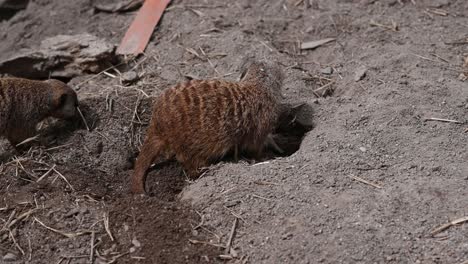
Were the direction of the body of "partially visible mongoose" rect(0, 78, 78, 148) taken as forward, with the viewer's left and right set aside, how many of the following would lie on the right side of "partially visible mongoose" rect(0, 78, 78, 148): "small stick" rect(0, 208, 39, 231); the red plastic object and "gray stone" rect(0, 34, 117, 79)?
1

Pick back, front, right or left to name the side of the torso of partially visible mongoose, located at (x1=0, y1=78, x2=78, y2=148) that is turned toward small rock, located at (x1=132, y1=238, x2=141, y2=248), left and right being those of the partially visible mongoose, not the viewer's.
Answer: right

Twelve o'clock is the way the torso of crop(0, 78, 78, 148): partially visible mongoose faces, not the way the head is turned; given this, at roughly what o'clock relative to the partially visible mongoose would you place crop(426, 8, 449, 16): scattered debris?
The scattered debris is roughly at 12 o'clock from the partially visible mongoose.

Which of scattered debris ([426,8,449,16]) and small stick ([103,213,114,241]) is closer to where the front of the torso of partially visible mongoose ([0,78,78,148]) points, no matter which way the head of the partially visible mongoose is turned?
the scattered debris

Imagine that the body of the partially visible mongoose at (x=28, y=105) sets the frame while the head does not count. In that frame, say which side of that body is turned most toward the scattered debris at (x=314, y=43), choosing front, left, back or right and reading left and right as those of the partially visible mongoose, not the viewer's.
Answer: front

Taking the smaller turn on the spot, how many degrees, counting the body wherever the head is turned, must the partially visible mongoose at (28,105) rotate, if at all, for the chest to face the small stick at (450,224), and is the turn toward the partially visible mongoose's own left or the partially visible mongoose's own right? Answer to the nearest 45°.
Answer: approximately 45° to the partially visible mongoose's own right

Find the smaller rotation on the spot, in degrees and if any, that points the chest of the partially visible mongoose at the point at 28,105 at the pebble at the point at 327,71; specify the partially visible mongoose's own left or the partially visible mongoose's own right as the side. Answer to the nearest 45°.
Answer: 0° — it already faces it

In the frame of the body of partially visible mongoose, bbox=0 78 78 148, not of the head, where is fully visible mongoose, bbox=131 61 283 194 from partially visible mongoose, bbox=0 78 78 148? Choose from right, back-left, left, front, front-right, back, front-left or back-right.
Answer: front-right

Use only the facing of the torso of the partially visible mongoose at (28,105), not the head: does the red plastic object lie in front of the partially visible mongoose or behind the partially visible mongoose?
in front

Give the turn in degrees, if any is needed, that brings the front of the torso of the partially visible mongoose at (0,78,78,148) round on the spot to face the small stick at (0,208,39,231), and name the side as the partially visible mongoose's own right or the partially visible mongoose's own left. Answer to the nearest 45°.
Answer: approximately 90° to the partially visible mongoose's own right

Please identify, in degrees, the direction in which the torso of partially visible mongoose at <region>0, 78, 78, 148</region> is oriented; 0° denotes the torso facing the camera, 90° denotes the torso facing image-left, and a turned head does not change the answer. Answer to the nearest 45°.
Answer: approximately 270°

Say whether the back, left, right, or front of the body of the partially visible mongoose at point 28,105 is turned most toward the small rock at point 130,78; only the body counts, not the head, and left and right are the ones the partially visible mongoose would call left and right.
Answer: front

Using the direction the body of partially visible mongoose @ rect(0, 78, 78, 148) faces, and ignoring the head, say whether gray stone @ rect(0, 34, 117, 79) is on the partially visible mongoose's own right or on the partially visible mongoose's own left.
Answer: on the partially visible mongoose's own left

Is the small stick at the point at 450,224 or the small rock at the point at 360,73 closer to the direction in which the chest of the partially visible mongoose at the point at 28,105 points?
the small rock

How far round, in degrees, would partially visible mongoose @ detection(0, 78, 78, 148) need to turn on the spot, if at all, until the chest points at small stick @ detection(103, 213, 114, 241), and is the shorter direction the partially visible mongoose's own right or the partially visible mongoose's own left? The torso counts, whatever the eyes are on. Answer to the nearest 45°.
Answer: approximately 90° to the partially visible mongoose's own right
